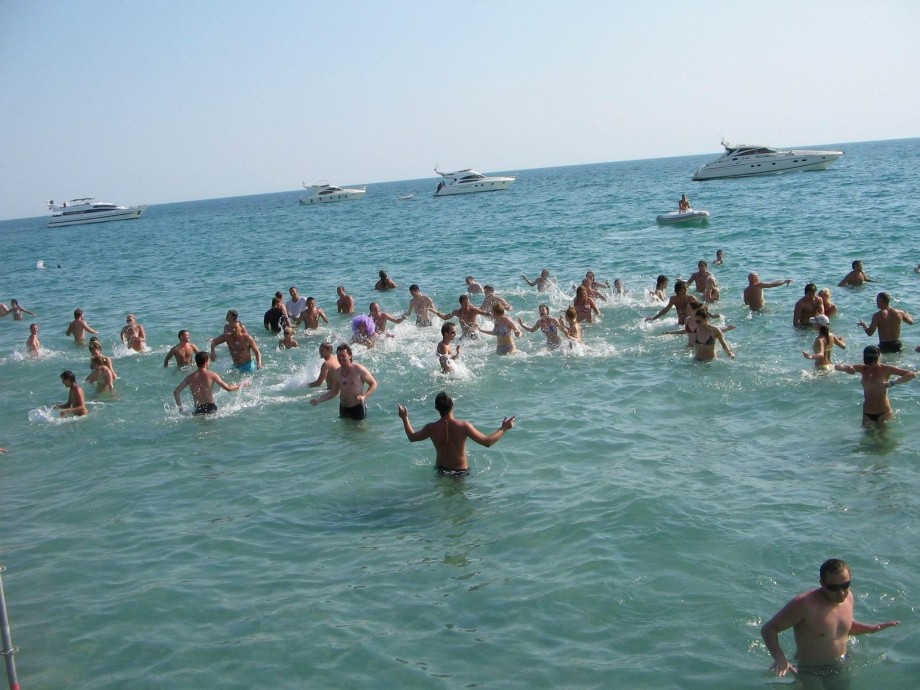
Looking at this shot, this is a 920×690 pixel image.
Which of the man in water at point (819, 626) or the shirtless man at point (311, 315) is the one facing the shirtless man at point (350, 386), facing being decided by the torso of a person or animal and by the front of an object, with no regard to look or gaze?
the shirtless man at point (311, 315)

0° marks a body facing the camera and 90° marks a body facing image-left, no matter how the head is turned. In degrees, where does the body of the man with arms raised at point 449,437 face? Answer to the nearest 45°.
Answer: approximately 180°

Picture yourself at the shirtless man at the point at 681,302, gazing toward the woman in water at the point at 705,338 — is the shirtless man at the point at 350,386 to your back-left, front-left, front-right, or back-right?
front-right

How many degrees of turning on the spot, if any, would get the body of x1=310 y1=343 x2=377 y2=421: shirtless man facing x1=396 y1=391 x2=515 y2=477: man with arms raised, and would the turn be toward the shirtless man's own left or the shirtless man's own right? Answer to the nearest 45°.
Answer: approximately 45° to the shirtless man's own left

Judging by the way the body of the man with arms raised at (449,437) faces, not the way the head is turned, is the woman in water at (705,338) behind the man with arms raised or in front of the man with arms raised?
in front

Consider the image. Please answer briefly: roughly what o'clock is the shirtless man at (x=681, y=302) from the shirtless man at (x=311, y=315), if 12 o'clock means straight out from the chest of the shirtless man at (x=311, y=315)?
the shirtless man at (x=681, y=302) is roughly at 10 o'clock from the shirtless man at (x=311, y=315).

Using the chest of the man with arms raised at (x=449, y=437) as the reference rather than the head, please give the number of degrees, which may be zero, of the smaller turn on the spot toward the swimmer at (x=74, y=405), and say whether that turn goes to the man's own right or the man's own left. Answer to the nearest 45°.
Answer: approximately 45° to the man's own left

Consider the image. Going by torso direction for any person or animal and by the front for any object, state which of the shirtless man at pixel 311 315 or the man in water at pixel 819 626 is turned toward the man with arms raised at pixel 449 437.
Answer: the shirtless man

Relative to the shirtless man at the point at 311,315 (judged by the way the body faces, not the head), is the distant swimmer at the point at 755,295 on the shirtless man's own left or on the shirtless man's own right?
on the shirtless man's own left

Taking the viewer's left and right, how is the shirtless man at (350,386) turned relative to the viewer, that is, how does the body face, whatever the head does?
facing the viewer and to the left of the viewer

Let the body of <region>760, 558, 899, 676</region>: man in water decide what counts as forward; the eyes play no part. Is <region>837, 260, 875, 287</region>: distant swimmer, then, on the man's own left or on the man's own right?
on the man's own left

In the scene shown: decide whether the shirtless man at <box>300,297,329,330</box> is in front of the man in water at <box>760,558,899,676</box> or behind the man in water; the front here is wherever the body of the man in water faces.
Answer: behind

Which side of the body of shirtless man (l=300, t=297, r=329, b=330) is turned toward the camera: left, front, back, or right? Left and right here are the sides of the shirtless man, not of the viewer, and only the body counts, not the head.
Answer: front

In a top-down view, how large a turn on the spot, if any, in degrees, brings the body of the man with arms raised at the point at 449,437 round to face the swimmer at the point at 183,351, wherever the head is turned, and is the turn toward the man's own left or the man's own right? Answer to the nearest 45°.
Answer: approximately 45° to the man's own left
